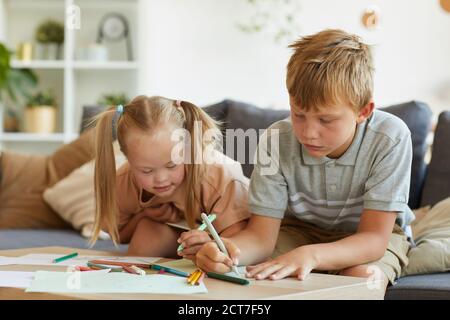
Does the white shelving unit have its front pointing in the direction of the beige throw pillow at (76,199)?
yes

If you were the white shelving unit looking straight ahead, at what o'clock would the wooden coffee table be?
The wooden coffee table is roughly at 12 o'clock from the white shelving unit.

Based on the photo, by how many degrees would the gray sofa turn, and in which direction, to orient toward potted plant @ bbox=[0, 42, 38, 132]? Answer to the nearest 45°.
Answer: approximately 135° to its right

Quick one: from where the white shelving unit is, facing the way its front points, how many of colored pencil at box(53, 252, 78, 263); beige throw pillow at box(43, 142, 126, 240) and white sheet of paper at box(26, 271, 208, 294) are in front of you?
3

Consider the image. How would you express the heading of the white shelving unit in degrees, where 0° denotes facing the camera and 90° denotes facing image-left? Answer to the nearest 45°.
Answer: approximately 0°

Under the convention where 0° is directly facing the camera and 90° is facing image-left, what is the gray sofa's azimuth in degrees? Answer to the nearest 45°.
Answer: approximately 0°

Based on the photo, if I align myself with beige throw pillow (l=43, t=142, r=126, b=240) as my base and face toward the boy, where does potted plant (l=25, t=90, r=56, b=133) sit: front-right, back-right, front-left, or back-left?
back-left

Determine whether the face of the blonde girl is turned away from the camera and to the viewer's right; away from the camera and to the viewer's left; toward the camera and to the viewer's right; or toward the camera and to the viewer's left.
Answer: toward the camera and to the viewer's right
